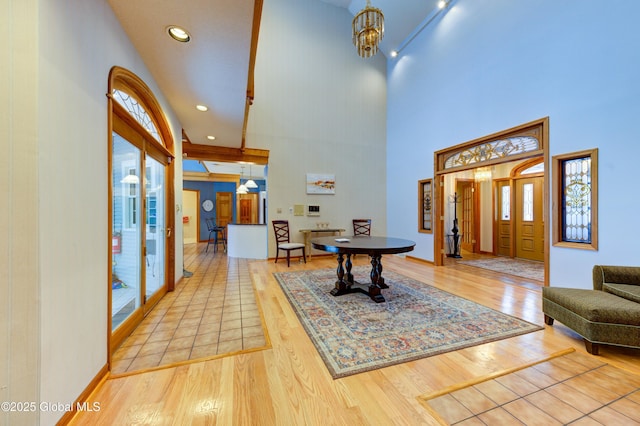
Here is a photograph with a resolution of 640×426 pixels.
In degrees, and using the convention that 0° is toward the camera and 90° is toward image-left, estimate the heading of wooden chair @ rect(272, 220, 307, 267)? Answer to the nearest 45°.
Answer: approximately 315°

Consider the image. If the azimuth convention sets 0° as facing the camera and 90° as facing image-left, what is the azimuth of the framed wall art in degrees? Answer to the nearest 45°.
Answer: approximately 0°

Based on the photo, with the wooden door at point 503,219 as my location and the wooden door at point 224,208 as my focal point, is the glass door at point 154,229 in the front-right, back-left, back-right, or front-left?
front-left

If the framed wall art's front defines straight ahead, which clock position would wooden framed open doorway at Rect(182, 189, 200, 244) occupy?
The wooden framed open doorway is roughly at 4 o'clock from the framed wall art.

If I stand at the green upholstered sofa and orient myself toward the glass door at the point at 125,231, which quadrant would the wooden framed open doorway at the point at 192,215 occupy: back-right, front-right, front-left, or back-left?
front-right

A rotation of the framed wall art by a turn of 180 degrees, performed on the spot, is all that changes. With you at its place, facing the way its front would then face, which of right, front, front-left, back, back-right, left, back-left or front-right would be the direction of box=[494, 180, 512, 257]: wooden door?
right

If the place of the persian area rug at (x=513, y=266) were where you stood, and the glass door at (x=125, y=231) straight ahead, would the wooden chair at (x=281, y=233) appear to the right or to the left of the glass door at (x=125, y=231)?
right

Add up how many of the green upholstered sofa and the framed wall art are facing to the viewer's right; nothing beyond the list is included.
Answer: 0

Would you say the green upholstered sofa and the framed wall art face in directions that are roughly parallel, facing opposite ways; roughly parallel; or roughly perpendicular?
roughly perpendicular

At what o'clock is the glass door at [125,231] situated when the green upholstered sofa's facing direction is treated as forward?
The glass door is roughly at 12 o'clock from the green upholstered sofa.

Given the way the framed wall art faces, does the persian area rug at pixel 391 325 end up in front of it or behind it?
in front

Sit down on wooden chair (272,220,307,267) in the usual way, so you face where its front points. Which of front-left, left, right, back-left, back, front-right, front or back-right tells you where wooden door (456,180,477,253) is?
front-left

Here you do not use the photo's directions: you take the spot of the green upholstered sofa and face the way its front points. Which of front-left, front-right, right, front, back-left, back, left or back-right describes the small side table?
front-right

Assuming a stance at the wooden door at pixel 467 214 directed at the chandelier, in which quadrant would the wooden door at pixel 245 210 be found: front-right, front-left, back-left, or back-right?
front-right

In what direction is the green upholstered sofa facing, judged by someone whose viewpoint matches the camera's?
facing the viewer and to the left of the viewer
